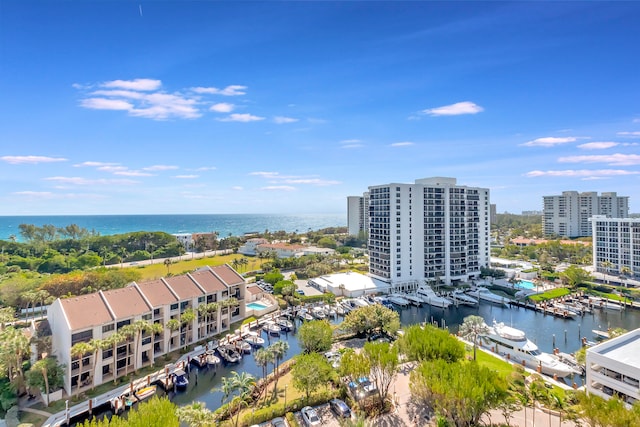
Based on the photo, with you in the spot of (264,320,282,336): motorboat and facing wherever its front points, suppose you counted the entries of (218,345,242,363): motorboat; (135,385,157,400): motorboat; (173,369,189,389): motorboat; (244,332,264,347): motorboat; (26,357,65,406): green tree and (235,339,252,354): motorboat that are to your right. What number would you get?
6

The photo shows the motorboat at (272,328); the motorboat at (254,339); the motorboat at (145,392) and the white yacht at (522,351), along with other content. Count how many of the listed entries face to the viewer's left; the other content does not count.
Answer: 0

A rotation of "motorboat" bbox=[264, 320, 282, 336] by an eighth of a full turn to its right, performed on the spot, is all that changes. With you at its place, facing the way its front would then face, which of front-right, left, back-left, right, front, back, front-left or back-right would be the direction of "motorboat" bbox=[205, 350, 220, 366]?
front-right

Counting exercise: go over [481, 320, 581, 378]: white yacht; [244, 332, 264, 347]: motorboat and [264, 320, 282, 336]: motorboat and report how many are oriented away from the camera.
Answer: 0

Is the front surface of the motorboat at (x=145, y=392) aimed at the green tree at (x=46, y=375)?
no

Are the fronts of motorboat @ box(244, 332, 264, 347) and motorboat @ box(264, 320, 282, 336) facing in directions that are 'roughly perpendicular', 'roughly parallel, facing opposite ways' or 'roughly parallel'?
roughly parallel

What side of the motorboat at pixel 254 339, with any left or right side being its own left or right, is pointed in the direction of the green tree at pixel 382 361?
front

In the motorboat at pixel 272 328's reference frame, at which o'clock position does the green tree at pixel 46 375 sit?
The green tree is roughly at 3 o'clock from the motorboat.

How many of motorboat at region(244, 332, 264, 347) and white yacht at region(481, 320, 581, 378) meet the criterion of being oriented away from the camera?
0

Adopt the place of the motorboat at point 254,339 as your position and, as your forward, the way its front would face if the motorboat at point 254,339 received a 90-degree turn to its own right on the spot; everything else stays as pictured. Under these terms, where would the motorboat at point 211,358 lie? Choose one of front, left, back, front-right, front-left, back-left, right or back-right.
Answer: front

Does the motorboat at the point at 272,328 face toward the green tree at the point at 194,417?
no

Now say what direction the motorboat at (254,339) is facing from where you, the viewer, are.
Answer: facing the viewer and to the right of the viewer

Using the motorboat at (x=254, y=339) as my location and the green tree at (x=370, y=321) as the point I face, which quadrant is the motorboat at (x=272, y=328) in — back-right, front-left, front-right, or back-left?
front-left

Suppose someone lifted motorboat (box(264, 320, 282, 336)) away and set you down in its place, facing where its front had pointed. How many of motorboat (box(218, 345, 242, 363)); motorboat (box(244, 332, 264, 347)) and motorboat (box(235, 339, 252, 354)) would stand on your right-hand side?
3

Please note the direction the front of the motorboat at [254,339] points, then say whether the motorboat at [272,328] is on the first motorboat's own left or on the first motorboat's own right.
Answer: on the first motorboat's own left

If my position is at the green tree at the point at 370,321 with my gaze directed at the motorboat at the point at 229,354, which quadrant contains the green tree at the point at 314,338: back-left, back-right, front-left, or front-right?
front-left

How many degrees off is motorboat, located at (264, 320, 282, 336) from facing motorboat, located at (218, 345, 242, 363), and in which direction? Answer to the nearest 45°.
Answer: approximately 90° to its right

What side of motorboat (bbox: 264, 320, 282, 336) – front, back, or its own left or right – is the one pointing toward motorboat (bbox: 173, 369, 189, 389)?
right

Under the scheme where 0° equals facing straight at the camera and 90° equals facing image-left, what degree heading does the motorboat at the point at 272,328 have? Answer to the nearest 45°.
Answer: approximately 315°
